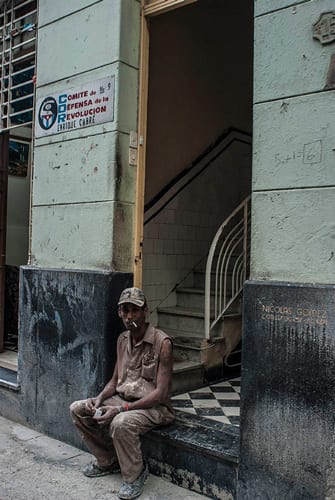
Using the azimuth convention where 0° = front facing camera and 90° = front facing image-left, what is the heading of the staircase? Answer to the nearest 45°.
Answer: approximately 45°

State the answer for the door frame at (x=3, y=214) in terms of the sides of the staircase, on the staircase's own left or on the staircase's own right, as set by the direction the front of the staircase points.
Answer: on the staircase's own right

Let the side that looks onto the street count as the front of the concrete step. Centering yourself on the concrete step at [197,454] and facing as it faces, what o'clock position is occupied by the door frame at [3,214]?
The door frame is roughly at 3 o'clock from the concrete step.

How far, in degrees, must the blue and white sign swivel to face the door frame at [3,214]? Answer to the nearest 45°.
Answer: approximately 90° to its right

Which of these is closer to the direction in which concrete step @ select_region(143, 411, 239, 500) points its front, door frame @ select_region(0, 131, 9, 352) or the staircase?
the door frame

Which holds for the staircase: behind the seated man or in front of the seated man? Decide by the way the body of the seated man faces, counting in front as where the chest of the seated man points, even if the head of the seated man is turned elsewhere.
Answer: behind

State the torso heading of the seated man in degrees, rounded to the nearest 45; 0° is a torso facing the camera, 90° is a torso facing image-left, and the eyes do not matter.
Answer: approximately 45°

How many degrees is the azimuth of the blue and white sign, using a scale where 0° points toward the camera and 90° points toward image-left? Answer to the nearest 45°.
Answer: approximately 45°
